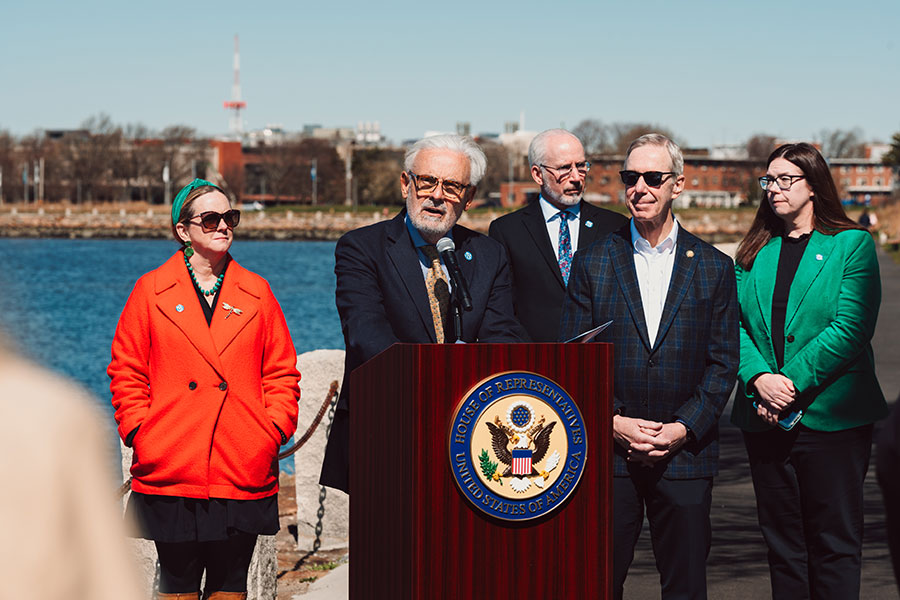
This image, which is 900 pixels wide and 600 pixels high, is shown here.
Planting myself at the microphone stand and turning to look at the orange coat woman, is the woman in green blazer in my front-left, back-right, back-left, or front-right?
back-right

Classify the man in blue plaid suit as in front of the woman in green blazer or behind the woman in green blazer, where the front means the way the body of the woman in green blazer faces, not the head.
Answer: in front

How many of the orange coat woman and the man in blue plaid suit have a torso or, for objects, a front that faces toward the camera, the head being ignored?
2

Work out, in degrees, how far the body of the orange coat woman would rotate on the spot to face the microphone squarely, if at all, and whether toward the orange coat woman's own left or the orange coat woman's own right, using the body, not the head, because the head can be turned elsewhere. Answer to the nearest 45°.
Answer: approximately 45° to the orange coat woman's own left

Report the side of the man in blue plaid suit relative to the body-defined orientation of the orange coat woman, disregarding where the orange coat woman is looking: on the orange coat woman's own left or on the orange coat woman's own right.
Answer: on the orange coat woman's own left

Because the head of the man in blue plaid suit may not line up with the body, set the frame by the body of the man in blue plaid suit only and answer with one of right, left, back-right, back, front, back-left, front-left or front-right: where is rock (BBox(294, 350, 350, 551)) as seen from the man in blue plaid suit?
back-right

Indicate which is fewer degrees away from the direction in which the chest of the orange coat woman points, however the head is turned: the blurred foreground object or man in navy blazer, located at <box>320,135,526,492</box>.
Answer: the blurred foreground object

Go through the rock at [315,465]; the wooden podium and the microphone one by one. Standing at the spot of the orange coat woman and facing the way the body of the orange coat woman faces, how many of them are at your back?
1

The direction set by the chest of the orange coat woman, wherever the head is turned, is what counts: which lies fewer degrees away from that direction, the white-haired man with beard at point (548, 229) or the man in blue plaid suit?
the man in blue plaid suit

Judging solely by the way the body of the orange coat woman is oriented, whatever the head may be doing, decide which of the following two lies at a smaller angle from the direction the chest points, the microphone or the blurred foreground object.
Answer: the blurred foreground object

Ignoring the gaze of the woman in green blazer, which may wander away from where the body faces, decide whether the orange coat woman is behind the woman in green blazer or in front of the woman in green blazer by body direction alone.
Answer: in front
